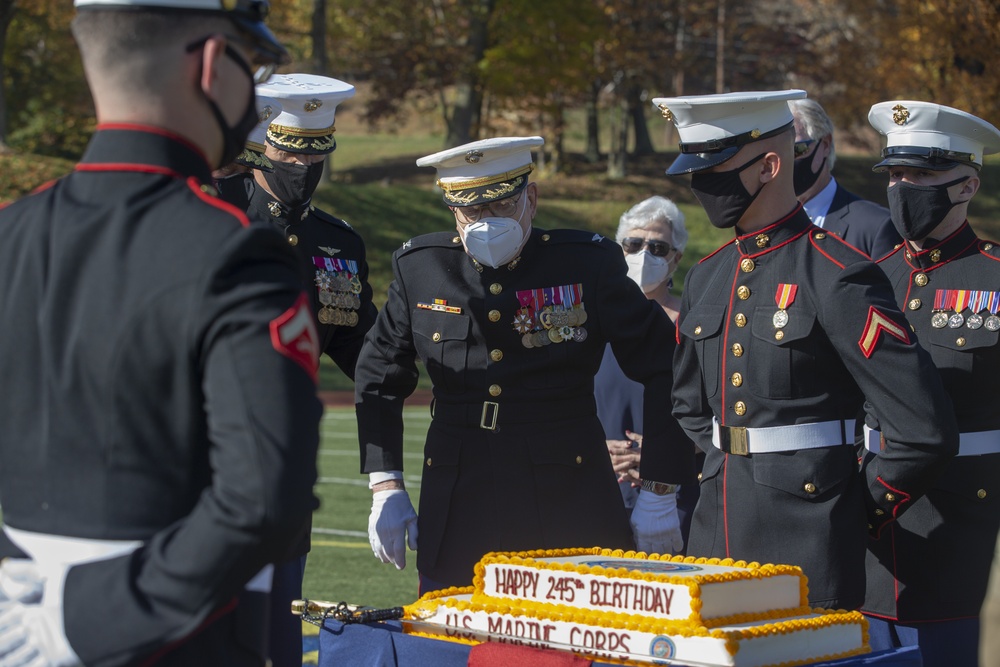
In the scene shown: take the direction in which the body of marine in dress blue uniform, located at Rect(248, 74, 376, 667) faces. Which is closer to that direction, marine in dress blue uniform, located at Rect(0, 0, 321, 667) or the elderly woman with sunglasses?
the marine in dress blue uniform

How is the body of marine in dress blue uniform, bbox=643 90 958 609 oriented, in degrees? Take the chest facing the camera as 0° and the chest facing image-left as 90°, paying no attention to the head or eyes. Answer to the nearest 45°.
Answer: approximately 45°

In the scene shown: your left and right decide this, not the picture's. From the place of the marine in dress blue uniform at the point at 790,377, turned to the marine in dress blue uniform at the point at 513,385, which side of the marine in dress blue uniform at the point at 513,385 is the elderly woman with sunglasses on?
right

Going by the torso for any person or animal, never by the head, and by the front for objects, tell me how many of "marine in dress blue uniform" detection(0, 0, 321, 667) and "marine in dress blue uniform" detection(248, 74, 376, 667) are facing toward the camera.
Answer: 1

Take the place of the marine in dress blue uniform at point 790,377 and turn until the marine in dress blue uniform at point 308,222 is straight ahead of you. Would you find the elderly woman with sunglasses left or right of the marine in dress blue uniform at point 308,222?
right

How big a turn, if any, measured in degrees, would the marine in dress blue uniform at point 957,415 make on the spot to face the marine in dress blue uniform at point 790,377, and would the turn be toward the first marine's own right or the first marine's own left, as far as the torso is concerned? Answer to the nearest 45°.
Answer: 0° — they already face them

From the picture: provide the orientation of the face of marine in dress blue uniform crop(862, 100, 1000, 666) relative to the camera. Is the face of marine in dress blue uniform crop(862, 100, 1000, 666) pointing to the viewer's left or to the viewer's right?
to the viewer's left

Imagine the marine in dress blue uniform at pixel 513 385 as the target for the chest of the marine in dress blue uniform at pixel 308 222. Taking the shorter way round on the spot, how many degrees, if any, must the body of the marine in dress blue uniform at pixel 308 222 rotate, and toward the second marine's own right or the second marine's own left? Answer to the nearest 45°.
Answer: approximately 45° to the second marine's own left

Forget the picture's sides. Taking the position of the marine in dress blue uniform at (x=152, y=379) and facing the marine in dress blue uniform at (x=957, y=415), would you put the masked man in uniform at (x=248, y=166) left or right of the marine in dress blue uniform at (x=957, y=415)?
left

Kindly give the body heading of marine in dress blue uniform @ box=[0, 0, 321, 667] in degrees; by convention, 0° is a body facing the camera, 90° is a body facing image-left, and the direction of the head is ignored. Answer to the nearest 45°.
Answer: approximately 225°

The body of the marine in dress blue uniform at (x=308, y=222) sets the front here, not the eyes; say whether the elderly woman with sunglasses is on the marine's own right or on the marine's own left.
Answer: on the marine's own left

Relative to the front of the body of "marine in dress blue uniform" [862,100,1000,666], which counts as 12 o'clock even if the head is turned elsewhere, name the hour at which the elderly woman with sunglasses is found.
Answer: The elderly woman with sunglasses is roughly at 3 o'clock from the marine in dress blue uniform.

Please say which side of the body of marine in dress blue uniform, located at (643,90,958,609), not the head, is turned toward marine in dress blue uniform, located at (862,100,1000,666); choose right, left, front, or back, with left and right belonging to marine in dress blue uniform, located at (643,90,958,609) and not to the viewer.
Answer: back
